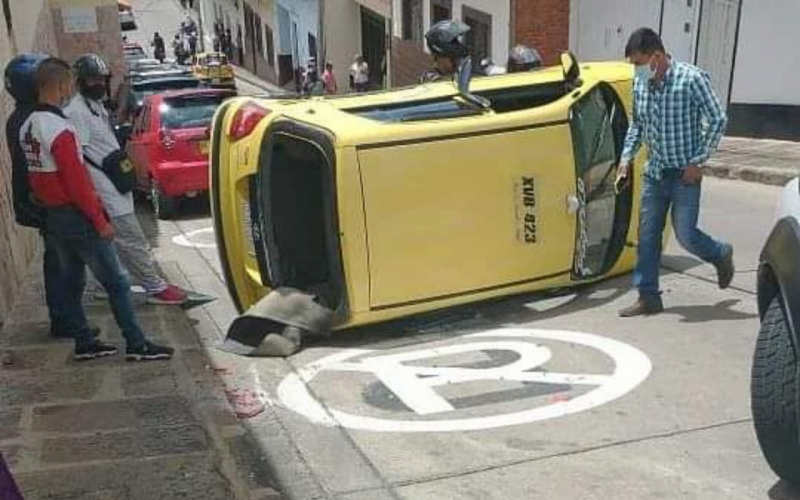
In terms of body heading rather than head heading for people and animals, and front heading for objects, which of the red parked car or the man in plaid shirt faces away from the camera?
the red parked car

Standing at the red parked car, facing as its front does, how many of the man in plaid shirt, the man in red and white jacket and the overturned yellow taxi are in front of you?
0

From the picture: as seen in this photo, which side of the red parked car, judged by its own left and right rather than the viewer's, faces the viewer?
back

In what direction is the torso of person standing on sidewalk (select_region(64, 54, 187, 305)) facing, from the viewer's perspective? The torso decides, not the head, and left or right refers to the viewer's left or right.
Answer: facing the viewer and to the right of the viewer

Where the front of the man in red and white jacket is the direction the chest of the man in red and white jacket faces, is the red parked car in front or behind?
in front

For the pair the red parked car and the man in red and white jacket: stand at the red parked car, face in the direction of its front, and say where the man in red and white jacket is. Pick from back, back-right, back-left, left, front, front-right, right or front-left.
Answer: back

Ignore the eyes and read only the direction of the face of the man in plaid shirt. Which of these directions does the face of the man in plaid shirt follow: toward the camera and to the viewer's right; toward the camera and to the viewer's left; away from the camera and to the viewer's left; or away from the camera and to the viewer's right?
toward the camera and to the viewer's left

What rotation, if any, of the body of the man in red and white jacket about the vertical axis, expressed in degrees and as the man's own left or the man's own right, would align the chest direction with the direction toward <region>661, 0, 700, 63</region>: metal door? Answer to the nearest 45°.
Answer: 0° — they already face it

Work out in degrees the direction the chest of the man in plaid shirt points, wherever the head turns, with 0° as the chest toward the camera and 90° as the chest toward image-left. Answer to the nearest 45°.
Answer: approximately 45°

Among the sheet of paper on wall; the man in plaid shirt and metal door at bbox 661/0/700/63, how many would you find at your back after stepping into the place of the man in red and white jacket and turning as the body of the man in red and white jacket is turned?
0

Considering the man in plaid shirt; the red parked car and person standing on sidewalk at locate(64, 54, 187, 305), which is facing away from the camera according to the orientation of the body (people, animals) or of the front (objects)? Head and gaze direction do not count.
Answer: the red parked car

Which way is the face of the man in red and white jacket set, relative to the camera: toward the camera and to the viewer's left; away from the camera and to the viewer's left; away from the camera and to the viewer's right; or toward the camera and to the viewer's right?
away from the camera and to the viewer's right

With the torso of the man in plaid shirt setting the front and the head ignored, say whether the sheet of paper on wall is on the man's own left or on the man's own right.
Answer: on the man's own right

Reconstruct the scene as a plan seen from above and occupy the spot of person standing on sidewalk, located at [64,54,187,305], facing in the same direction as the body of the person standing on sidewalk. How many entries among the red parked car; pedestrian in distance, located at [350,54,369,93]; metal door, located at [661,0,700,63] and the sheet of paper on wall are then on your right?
0

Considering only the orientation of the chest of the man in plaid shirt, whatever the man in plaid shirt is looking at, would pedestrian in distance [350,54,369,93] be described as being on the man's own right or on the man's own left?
on the man's own right

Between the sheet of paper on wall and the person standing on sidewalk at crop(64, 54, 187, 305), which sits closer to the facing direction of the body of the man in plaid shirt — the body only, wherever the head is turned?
the person standing on sidewalk
